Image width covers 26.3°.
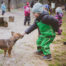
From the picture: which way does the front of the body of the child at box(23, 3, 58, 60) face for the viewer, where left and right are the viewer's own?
facing the viewer and to the left of the viewer
